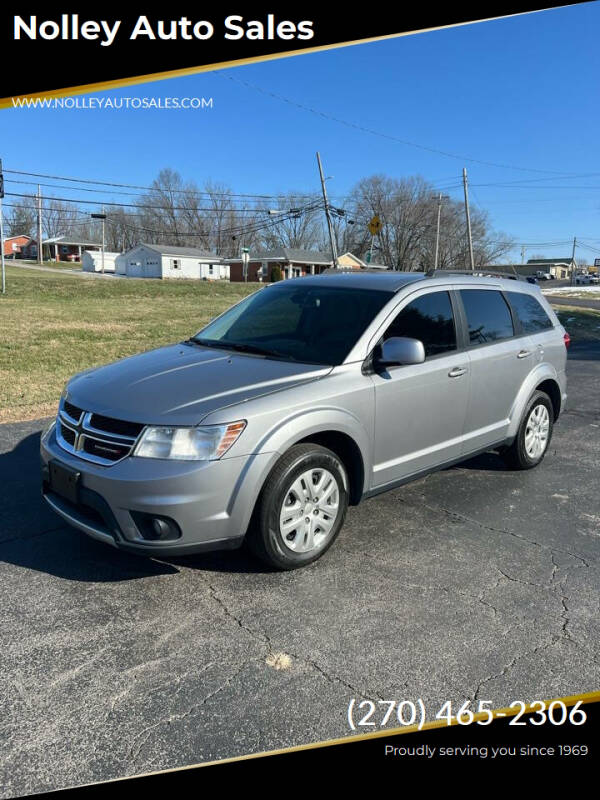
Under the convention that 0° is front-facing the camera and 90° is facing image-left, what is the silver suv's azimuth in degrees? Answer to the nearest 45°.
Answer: approximately 45°
